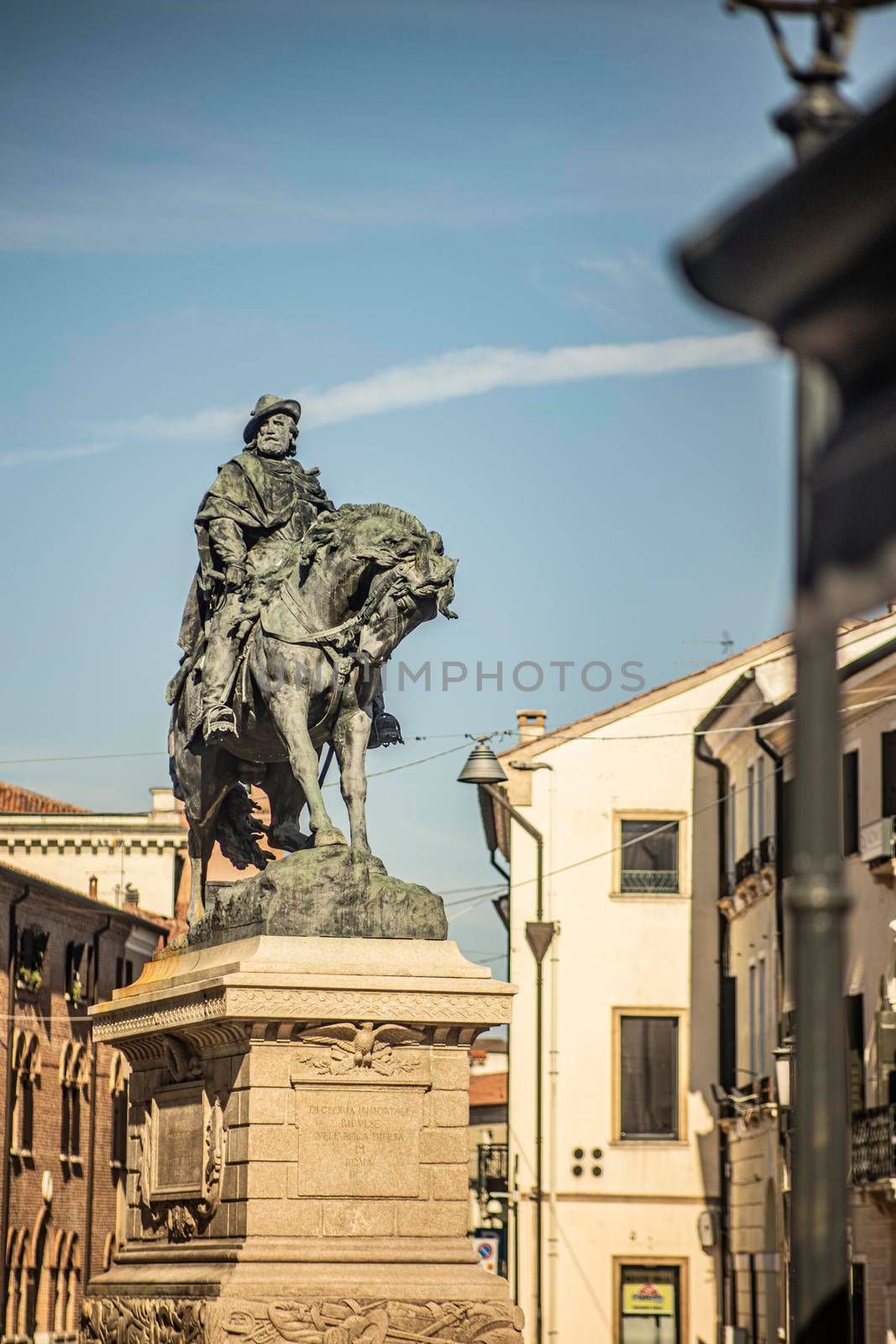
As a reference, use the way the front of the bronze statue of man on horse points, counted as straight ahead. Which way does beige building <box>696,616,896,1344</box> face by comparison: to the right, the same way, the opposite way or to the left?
to the right

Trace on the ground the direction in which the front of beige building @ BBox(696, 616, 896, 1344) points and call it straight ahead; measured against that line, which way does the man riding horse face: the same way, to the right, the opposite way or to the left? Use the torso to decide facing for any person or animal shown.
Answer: to the left

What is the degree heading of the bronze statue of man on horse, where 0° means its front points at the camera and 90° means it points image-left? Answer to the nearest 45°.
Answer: approximately 315°

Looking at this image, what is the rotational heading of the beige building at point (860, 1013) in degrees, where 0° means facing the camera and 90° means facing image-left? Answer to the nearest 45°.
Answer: approximately 45°

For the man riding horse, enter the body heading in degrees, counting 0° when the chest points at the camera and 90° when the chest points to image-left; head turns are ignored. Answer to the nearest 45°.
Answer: approximately 315°
